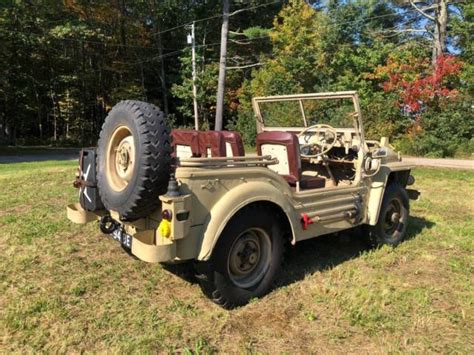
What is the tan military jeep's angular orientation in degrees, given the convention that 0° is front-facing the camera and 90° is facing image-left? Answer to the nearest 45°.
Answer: approximately 225°
